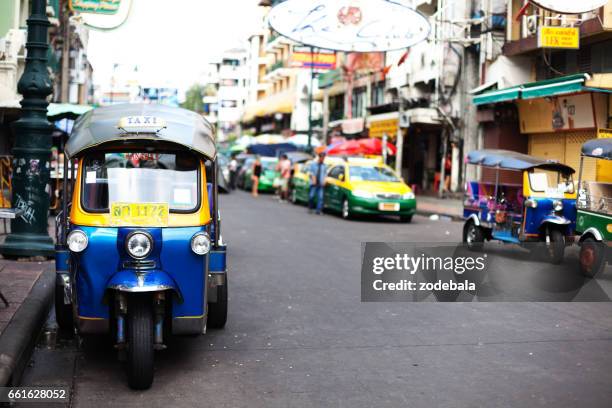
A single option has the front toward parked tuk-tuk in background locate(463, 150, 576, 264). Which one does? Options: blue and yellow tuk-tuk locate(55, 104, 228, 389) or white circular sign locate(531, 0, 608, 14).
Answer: the white circular sign

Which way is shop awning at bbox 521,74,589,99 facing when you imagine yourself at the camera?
facing the viewer and to the left of the viewer

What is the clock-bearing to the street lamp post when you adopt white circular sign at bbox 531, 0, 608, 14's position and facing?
The street lamp post is roughly at 1 o'clock from the white circular sign.

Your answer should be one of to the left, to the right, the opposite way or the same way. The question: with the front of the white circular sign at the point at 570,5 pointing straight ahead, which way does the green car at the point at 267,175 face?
the same way

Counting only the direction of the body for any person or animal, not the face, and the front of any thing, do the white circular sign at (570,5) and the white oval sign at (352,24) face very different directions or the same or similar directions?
same or similar directions

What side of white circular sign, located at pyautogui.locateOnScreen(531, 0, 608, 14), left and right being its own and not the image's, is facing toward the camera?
front

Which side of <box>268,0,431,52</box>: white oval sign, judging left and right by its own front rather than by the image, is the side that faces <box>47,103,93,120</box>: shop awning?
right

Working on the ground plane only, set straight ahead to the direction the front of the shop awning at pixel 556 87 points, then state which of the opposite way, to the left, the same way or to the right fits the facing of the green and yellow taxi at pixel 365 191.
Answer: to the left

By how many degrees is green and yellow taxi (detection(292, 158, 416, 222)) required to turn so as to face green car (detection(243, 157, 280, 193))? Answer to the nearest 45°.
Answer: approximately 135° to its left

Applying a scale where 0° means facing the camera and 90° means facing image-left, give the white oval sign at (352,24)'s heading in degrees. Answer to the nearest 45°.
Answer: approximately 0°

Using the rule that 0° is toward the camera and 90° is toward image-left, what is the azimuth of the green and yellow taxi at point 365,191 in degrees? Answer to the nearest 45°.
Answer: approximately 315°
